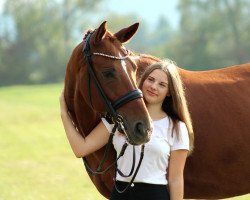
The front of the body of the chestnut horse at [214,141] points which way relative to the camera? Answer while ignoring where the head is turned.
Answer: to the viewer's left

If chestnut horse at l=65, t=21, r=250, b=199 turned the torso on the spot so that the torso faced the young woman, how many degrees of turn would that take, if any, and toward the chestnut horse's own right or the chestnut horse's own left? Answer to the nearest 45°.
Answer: approximately 45° to the chestnut horse's own left
